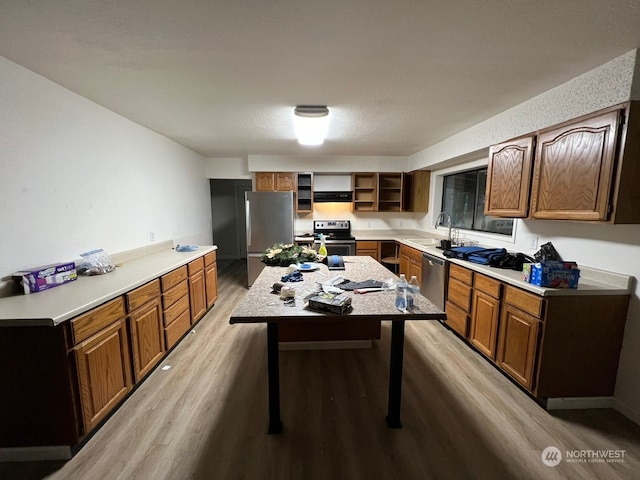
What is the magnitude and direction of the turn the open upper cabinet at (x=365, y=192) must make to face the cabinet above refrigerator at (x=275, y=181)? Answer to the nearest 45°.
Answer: approximately 90° to its right

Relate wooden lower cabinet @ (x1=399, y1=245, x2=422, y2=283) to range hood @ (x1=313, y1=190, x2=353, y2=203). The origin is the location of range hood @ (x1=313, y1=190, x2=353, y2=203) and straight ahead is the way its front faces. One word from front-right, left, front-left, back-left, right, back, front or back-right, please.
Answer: front-left

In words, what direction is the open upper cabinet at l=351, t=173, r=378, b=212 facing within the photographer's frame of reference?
facing the viewer

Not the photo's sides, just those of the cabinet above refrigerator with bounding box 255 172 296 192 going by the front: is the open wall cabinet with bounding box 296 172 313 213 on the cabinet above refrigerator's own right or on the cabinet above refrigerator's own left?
on the cabinet above refrigerator's own left

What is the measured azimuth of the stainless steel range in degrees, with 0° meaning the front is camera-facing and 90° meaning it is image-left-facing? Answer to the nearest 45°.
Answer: approximately 0°

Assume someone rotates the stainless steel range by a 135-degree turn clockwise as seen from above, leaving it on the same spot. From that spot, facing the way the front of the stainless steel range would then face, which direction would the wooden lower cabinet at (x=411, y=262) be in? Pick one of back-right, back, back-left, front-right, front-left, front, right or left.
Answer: back

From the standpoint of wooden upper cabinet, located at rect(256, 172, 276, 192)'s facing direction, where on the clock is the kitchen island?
The kitchen island is roughly at 12 o'clock from the wooden upper cabinet.

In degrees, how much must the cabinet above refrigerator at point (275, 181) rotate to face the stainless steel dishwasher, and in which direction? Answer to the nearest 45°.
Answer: approximately 45° to its left

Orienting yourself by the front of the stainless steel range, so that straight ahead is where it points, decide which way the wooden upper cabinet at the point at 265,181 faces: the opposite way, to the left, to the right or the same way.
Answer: the same way

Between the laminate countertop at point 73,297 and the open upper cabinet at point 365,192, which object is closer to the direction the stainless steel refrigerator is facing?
the laminate countertop

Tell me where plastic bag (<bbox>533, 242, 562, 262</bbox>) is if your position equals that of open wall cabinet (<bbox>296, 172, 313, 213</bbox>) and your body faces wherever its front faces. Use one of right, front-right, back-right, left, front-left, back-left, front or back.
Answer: front-left

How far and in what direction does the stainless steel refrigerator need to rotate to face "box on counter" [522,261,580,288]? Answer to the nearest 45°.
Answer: approximately 45° to its left

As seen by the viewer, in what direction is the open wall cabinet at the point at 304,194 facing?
toward the camera

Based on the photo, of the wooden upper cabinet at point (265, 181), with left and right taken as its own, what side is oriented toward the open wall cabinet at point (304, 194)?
left

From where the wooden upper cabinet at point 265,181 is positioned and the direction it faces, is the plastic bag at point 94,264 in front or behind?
in front
